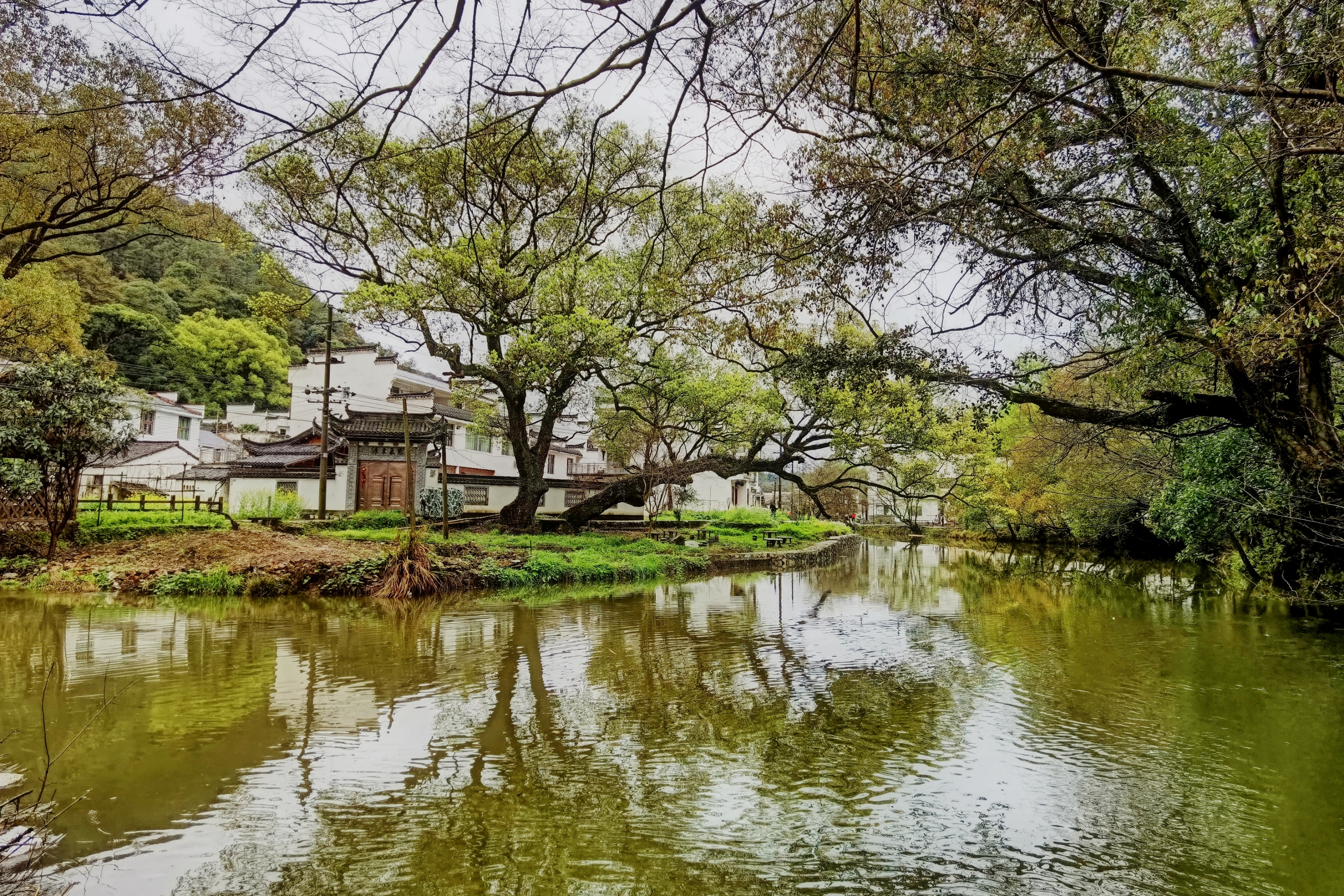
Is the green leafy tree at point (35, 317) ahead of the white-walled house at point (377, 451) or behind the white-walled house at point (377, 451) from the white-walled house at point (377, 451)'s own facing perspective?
behind

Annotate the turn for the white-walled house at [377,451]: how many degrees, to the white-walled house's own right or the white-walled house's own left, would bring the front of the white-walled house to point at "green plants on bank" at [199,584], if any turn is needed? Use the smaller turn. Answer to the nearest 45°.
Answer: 0° — it already faces it

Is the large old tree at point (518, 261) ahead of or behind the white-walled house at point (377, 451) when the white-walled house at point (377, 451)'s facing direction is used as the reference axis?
ahead

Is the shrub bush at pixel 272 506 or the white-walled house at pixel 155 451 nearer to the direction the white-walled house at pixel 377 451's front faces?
the shrub bush

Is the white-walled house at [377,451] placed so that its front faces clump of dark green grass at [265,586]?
yes

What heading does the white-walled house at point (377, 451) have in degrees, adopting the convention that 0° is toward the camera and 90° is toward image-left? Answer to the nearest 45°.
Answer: approximately 0°

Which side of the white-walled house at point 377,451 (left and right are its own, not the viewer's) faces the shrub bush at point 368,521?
front

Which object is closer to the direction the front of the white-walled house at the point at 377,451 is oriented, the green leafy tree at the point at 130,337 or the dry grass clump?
the dry grass clump
